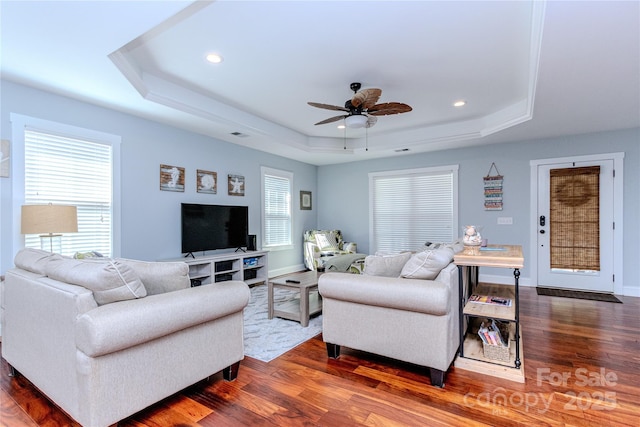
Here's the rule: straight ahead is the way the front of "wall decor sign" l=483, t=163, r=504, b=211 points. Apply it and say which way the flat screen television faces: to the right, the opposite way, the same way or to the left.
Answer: to the left

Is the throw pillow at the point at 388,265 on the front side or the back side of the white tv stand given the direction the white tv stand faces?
on the front side

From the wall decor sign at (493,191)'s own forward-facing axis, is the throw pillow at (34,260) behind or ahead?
ahead

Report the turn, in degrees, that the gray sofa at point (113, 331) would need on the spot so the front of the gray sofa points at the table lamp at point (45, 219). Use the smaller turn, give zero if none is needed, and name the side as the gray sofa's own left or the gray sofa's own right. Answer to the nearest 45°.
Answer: approximately 45° to the gray sofa's own left

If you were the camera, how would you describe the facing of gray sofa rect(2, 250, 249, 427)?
facing away from the viewer and to the right of the viewer

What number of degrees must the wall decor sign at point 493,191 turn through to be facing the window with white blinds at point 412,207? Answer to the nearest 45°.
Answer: approximately 90° to its right

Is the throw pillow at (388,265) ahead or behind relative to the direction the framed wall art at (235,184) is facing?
ahead

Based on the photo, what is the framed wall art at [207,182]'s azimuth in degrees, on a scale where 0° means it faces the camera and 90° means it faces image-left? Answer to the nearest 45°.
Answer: approximately 315°

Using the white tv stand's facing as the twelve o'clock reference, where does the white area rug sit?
The white area rug is roughly at 1 o'clock from the white tv stand.

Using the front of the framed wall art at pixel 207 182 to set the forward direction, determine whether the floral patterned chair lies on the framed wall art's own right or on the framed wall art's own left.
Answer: on the framed wall art's own left

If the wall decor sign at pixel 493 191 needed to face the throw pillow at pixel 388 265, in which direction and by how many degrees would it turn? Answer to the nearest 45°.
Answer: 0° — it already faces it

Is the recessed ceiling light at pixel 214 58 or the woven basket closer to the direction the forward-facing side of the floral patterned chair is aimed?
the woven basket

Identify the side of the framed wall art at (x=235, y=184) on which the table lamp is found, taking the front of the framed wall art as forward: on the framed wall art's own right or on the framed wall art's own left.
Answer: on the framed wall art's own right

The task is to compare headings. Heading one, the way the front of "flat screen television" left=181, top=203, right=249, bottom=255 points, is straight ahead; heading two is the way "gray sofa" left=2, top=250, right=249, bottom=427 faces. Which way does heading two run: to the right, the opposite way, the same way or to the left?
to the left
